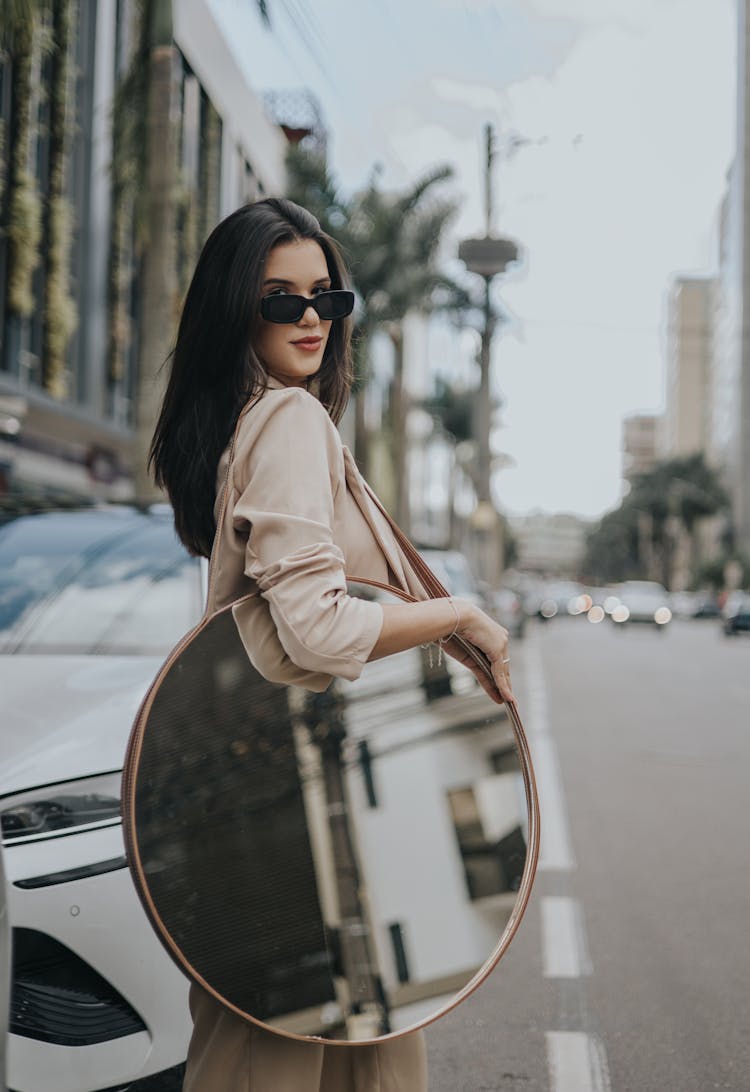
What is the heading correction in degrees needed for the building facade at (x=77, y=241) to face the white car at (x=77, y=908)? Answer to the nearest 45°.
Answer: approximately 45° to its right

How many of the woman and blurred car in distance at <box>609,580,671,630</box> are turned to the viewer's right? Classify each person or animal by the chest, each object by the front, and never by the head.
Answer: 1

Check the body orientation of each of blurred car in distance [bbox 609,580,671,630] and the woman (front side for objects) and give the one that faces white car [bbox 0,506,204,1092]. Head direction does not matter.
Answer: the blurred car in distance

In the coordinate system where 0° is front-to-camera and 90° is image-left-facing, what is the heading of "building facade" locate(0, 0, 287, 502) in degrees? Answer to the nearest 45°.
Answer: approximately 315°

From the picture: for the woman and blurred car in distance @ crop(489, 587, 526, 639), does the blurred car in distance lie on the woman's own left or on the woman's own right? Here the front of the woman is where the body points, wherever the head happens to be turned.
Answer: on the woman's own left

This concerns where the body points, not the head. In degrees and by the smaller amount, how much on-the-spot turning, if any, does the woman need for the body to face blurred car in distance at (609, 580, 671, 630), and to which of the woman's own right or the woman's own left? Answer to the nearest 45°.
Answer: approximately 90° to the woman's own left

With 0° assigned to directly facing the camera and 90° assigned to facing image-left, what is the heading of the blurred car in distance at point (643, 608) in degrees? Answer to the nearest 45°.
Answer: approximately 0°

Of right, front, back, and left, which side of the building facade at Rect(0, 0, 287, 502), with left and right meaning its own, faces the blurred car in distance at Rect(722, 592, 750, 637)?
left

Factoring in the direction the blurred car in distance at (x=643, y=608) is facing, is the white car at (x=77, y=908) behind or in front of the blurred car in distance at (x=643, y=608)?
in front

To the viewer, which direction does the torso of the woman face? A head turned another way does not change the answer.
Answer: to the viewer's right

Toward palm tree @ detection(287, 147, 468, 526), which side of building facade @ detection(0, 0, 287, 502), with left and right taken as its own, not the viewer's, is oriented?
left
